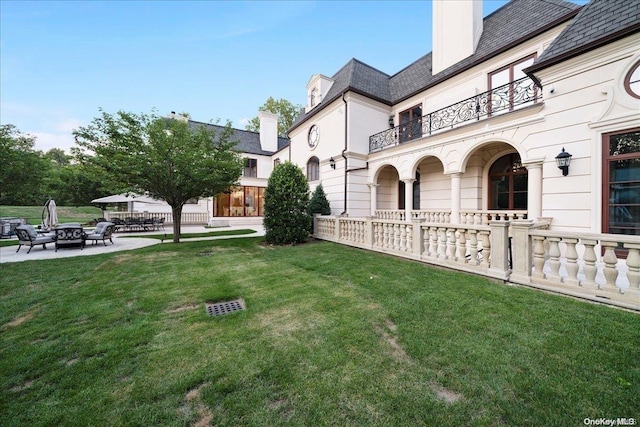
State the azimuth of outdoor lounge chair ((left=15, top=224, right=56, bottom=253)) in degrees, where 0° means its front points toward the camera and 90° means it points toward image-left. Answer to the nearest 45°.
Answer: approximately 225°

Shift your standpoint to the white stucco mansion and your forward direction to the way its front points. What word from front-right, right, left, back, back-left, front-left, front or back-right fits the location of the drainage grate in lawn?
front

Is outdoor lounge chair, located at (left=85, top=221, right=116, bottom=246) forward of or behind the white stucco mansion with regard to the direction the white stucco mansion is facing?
forward

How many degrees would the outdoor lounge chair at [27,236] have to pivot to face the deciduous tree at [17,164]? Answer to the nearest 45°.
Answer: approximately 45° to its left

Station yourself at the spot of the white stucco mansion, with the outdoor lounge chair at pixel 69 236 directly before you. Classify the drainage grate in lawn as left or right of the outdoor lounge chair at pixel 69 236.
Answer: left

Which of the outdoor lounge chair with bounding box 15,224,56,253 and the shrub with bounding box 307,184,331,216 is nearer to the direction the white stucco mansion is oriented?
the outdoor lounge chair

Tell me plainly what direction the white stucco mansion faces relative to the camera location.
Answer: facing the viewer and to the left of the viewer
